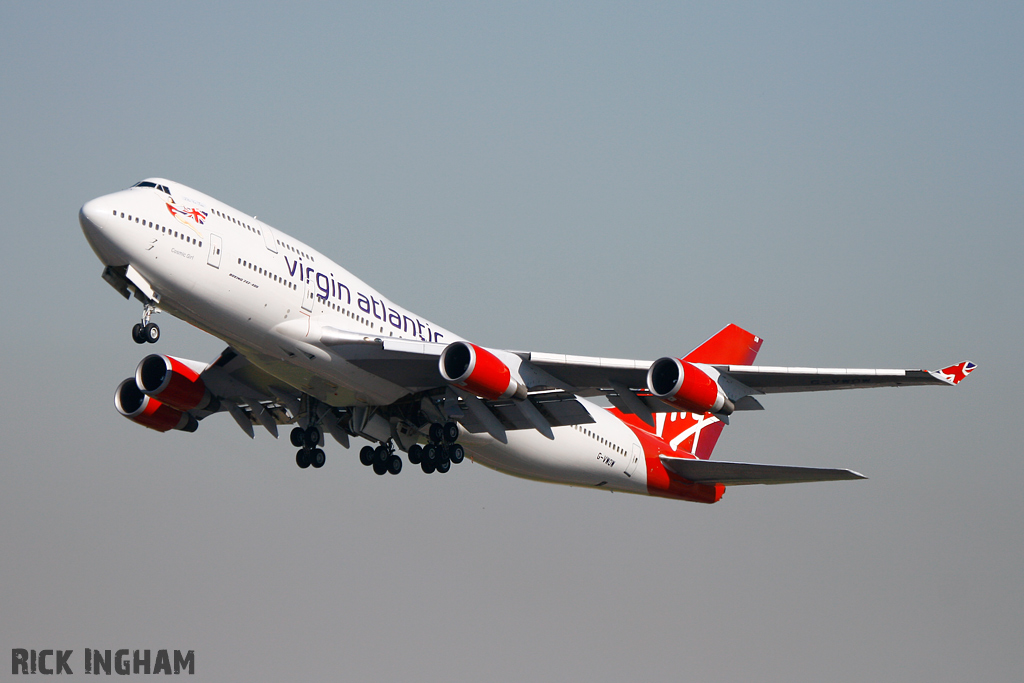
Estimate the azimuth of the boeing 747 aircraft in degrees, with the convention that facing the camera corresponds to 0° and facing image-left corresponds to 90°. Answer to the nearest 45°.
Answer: approximately 45°
